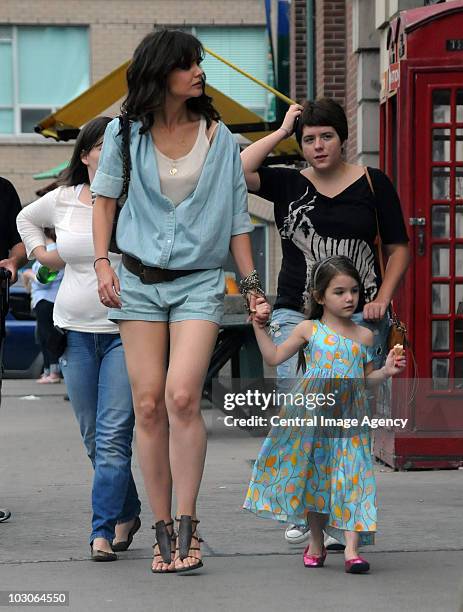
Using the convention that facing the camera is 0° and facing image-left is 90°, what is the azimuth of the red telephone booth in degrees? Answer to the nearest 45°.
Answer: approximately 0°

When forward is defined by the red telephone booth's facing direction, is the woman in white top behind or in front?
in front

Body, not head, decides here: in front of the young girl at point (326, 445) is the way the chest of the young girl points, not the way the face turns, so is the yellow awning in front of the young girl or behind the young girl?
behind

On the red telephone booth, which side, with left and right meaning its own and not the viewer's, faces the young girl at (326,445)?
front

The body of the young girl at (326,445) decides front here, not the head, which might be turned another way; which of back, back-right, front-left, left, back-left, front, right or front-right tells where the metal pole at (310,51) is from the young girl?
back-left

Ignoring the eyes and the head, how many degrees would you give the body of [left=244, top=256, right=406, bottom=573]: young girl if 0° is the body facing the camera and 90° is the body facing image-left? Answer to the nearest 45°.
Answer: approximately 315°

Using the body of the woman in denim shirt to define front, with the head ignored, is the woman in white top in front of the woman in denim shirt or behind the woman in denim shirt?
behind

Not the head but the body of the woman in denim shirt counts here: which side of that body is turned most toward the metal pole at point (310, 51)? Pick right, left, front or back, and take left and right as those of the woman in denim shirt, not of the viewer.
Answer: back

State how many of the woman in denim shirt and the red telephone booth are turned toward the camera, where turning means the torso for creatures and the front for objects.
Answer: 2
